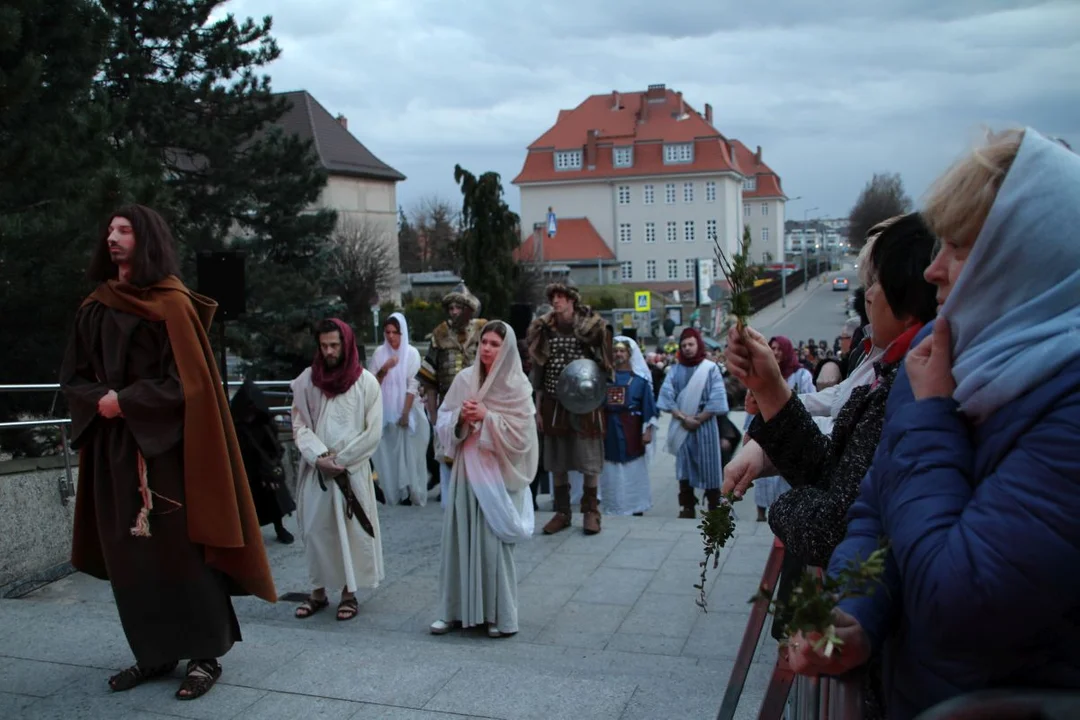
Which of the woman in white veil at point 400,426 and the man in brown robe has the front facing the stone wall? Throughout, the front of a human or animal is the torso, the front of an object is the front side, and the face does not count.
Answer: the woman in white veil

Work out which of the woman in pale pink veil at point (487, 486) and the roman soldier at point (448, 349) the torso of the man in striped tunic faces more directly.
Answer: the woman in pale pink veil

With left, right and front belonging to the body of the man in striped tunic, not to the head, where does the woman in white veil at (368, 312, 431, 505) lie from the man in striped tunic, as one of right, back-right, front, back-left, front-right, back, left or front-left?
right

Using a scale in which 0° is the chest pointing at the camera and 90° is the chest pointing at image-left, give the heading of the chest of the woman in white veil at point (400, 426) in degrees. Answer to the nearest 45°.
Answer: approximately 45°

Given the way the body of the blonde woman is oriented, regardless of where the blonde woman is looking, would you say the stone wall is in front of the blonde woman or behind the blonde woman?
in front

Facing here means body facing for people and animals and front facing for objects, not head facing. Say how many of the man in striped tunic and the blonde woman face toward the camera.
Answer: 1

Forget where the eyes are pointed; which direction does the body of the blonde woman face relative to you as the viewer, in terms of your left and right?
facing to the left of the viewer

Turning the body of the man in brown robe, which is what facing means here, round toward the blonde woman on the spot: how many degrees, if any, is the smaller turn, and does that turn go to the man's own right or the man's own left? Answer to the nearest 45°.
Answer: approximately 45° to the man's own left

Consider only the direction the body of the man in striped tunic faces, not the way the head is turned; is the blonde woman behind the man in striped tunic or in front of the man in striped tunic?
in front

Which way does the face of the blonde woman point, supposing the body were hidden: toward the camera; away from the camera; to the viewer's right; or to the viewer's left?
to the viewer's left

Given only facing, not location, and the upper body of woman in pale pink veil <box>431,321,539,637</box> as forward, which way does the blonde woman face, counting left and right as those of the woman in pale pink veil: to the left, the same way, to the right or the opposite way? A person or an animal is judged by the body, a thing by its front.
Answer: to the right
